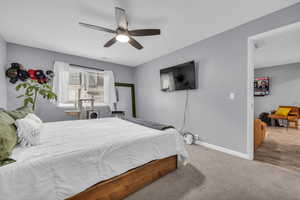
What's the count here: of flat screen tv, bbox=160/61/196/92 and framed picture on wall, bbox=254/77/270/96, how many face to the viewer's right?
0

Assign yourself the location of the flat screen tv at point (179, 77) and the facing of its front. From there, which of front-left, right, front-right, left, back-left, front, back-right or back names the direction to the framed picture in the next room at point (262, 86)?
back

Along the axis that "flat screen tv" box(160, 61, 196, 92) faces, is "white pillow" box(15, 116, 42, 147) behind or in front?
in front

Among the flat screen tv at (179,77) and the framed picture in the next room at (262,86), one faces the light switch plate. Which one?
the framed picture in the next room at (262,86)

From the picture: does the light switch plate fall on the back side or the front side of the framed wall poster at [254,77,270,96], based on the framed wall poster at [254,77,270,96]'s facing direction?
on the front side

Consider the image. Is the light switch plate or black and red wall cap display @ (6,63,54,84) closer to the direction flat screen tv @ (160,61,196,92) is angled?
the black and red wall cap display

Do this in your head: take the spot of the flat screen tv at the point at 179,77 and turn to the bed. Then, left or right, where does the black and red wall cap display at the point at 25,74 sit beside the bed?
right

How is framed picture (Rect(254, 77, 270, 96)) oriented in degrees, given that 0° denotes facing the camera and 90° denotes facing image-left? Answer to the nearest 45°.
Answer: approximately 0°
